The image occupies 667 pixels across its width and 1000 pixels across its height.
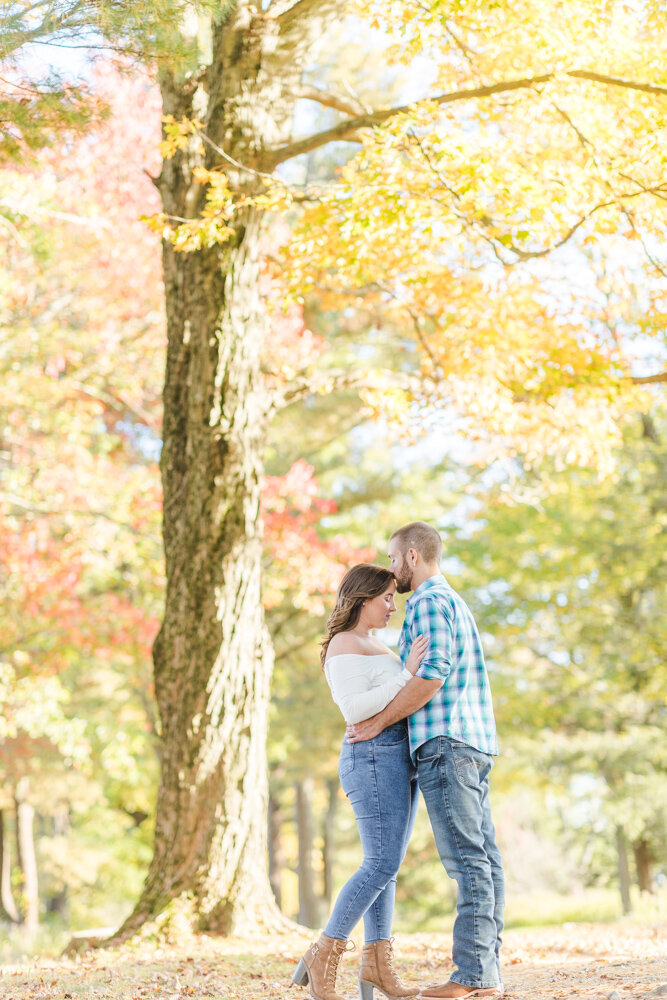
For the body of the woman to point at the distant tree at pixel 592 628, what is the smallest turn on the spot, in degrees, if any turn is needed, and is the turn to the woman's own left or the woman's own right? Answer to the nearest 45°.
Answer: approximately 90° to the woman's own left

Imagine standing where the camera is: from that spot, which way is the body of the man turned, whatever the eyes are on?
to the viewer's left

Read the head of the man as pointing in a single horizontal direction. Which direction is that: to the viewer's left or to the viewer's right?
to the viewer's left

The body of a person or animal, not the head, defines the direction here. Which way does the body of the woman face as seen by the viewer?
to the viewer's right

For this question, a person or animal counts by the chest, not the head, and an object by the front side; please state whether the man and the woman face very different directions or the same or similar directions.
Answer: very different directions

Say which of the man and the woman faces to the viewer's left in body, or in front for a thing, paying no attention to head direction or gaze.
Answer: the man

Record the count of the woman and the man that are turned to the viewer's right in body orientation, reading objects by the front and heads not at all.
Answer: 1

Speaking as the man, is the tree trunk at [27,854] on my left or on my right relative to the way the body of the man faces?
on my right

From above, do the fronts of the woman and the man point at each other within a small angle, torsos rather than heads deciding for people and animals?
yes
